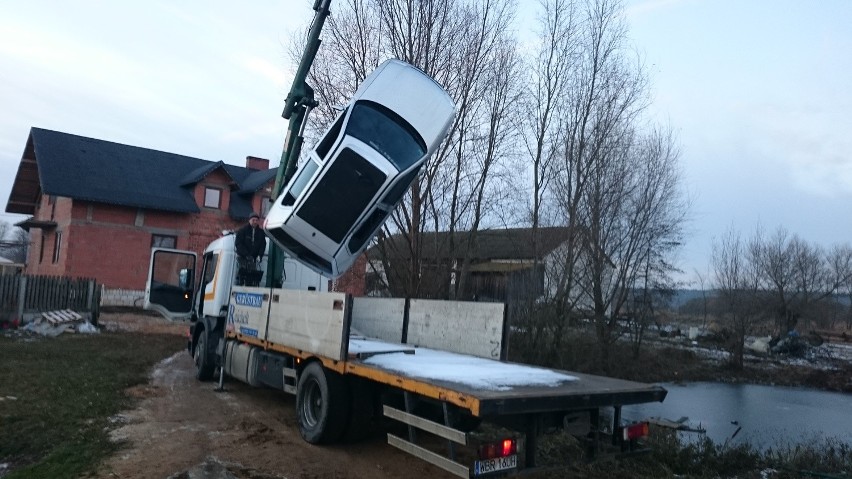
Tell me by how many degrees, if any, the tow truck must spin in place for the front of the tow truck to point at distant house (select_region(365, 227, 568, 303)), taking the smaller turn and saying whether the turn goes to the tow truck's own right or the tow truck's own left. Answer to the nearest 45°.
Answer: approximately 45° to the tow truck's own right

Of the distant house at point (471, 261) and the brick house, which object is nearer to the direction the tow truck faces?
the brick house

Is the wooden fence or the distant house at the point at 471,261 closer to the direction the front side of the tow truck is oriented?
the wooden fence

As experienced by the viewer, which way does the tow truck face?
facing away from the viewer and to the left of the viewer

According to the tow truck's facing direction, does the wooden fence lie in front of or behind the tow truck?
in front

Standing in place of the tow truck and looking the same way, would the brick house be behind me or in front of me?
in front

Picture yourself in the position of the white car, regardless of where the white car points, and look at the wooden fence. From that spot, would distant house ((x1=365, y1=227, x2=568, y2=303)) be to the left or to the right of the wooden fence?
right
